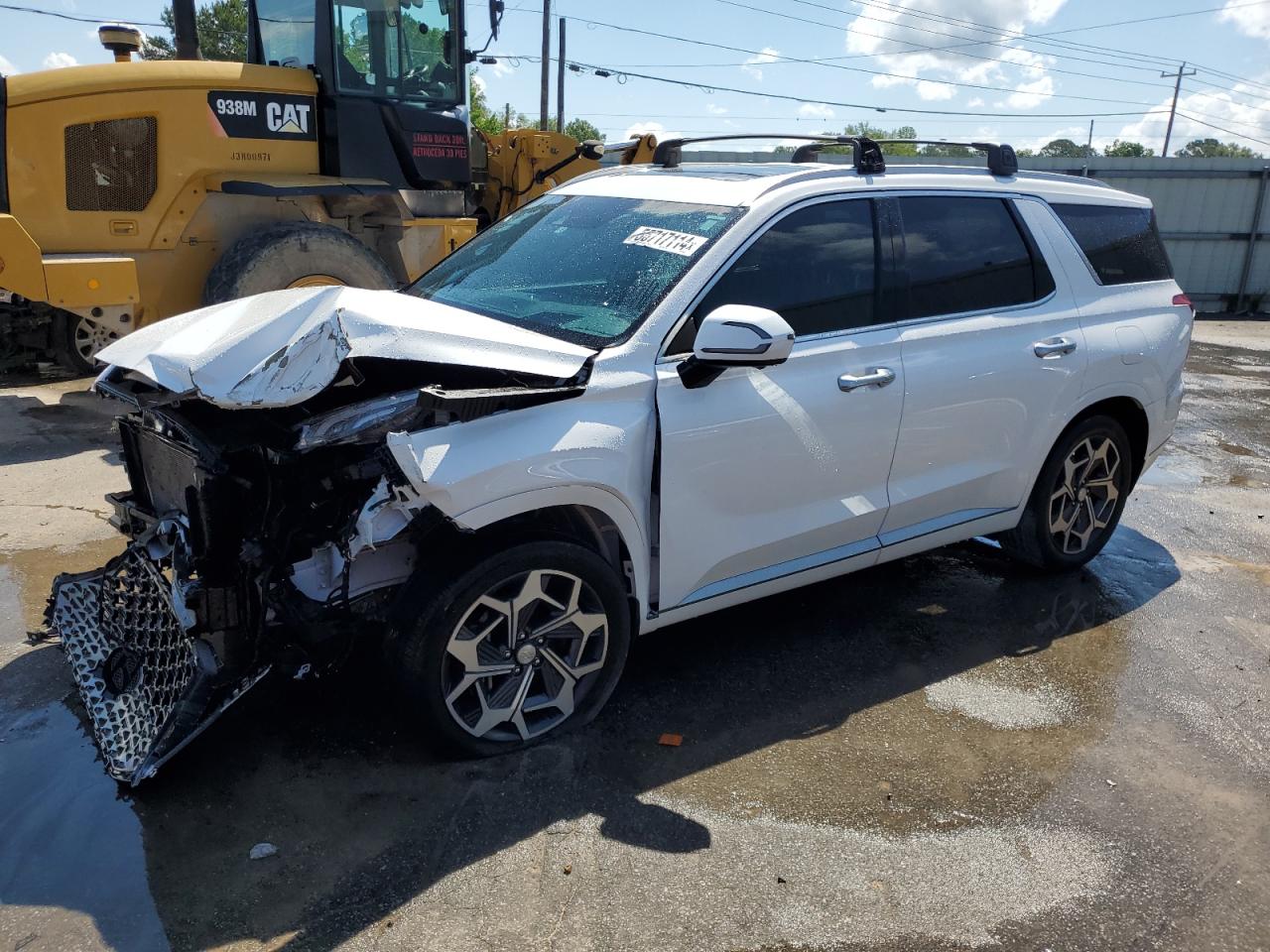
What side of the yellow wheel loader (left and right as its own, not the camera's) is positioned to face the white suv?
right

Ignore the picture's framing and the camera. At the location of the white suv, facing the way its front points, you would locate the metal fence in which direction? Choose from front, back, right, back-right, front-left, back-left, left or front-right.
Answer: back

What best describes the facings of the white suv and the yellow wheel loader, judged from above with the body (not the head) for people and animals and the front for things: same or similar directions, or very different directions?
very different directions

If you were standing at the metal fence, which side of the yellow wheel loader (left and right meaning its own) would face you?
front

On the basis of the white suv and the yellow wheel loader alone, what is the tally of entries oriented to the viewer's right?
1

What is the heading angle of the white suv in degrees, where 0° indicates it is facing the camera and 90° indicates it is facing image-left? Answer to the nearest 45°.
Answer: approximately 45°

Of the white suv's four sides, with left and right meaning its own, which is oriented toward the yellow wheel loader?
right

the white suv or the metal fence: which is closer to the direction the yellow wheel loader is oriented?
the metal fence

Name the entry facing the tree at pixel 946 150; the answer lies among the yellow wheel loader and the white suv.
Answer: the yellow wheel loader

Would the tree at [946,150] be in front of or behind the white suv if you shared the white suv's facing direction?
behind

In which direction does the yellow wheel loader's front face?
to the viewer's right
